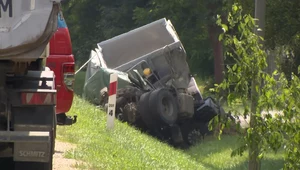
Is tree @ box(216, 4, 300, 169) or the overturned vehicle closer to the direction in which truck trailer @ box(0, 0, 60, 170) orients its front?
the overturned vehicle

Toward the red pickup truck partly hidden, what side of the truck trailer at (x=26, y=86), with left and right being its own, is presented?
front

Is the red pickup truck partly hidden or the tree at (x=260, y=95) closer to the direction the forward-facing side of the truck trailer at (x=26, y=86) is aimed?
the red pickup truck partly hidden

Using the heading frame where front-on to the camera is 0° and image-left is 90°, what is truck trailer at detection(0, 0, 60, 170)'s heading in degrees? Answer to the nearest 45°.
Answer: approximately 180°

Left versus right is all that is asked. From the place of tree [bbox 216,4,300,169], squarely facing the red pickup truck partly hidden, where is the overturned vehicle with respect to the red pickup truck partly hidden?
right

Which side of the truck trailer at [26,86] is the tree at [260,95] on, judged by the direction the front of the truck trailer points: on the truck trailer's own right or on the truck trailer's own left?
on the truck trailer's own right

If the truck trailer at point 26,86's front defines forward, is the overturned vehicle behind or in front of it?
in front
